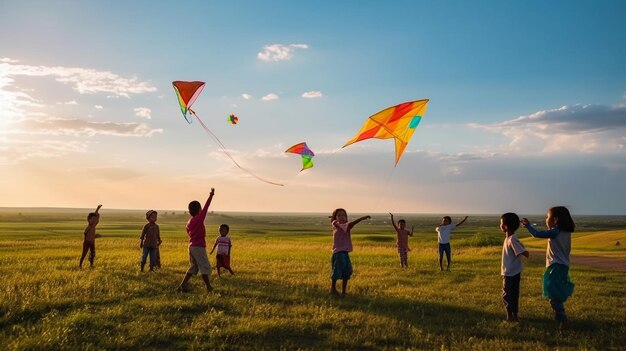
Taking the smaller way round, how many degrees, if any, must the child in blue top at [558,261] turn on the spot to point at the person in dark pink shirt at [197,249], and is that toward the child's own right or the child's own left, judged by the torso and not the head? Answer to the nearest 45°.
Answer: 0° — they already face them

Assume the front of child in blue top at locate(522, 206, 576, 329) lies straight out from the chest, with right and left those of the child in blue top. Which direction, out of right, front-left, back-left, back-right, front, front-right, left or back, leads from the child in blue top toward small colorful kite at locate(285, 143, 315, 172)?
front-right

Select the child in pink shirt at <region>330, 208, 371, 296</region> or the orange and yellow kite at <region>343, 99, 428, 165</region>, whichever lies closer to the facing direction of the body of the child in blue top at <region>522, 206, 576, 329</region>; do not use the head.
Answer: the child in pink shirt

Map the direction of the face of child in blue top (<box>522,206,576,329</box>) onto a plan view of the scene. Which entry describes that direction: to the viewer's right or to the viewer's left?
to the viewer's left

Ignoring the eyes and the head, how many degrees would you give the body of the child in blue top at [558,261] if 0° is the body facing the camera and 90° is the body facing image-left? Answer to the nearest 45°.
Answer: approximately 90°

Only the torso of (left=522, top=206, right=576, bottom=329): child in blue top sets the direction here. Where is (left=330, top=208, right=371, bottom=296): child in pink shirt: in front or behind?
in front
